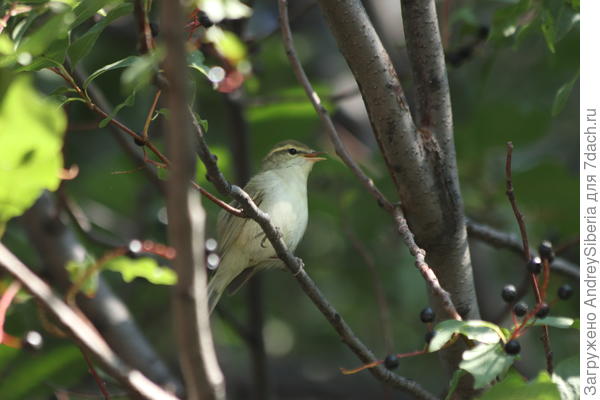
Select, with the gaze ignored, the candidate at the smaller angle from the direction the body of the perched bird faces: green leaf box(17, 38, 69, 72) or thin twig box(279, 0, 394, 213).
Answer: the thin twig

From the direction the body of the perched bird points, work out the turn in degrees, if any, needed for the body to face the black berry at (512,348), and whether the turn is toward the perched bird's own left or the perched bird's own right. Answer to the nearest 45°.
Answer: approximately 45° to the perched bird's own left

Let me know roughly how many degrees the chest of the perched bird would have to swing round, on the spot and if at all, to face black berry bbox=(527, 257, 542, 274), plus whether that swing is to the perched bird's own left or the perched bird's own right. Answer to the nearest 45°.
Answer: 0° — it already faces it

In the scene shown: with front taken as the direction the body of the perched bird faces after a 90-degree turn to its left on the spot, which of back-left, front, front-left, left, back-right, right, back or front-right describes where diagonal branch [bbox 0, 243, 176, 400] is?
back-left

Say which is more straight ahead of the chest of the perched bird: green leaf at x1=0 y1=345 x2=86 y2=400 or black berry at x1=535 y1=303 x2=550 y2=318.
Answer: the black berry

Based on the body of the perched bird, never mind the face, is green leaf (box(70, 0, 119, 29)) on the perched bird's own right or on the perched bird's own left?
on the perched bird's own right

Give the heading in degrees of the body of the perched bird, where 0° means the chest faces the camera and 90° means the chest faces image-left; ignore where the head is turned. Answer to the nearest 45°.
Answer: approximately 315°

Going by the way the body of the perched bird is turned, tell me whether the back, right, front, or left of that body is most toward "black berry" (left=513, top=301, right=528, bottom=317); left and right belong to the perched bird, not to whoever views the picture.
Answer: front
